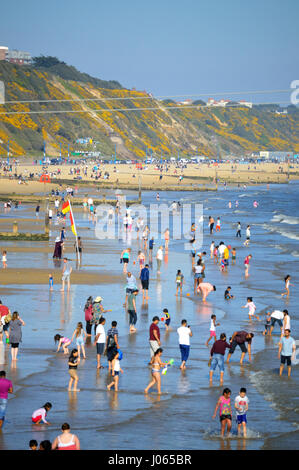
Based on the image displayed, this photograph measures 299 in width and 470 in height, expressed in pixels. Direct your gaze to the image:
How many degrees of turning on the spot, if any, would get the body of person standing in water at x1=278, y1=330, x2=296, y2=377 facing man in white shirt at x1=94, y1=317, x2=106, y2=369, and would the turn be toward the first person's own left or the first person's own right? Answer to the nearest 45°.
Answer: approximately 90° to the first person's own right

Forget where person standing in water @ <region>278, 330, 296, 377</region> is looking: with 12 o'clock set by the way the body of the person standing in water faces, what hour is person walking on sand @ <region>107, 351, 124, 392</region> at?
The person walking on sand is roughly at 2 o'clock from the person standing in water.
